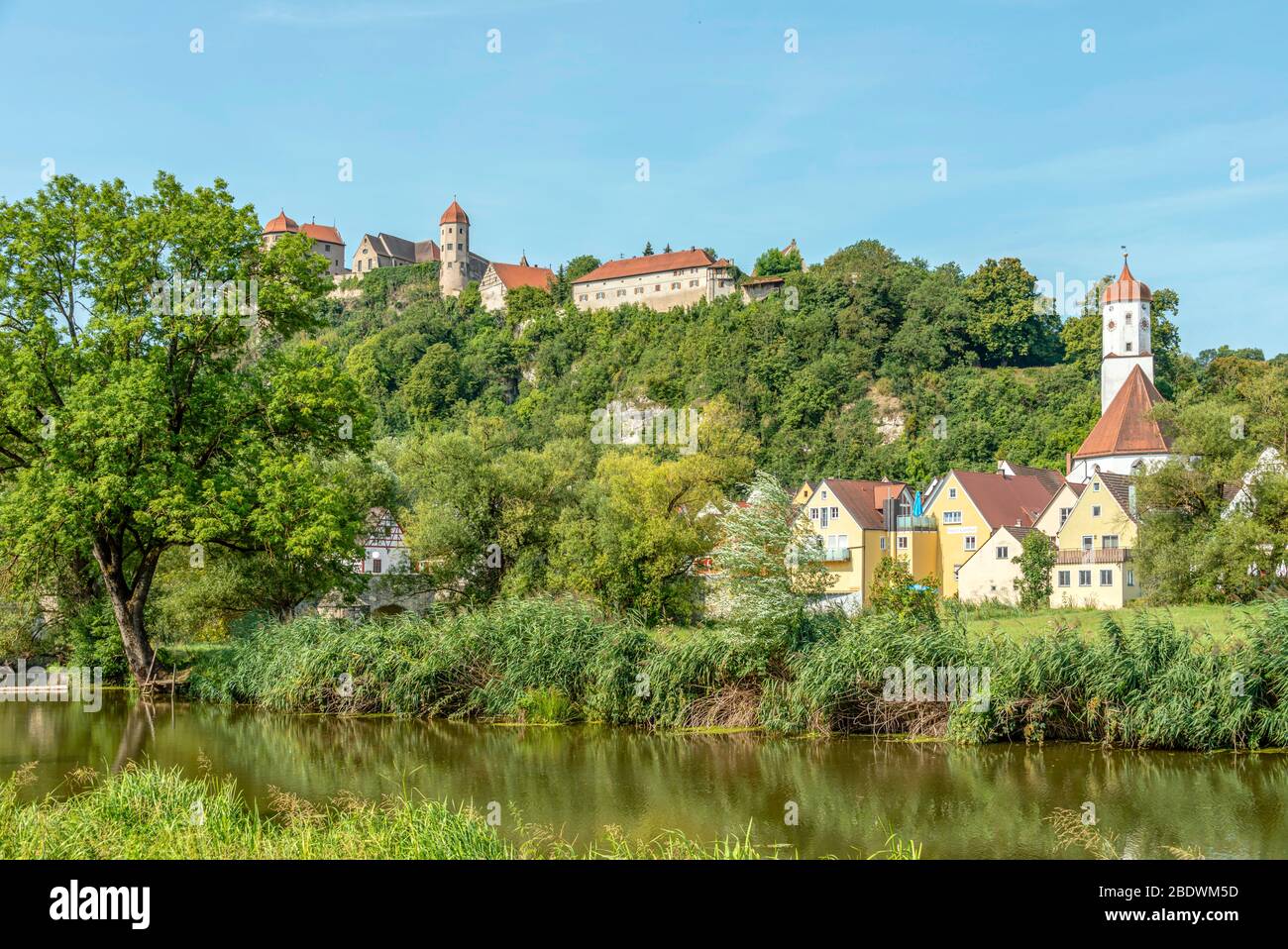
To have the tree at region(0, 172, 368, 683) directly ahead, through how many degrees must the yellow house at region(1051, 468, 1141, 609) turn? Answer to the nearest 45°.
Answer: approximately 45° to its right

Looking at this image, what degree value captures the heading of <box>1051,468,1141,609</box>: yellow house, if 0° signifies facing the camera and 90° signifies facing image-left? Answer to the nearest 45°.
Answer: approximately 0°

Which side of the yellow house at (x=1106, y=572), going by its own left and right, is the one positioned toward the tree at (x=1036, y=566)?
right

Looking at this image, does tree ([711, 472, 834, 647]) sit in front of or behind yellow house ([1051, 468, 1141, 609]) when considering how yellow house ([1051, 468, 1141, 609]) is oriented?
in front
